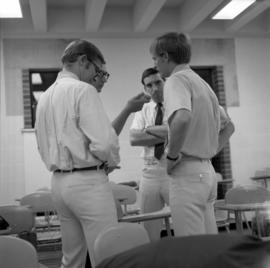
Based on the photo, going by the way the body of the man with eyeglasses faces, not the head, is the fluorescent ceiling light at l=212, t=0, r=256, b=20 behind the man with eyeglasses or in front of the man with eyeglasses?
in front

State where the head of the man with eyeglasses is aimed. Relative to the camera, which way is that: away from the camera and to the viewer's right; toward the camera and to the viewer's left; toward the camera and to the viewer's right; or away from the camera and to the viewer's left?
away from the camera and to the viewer's right

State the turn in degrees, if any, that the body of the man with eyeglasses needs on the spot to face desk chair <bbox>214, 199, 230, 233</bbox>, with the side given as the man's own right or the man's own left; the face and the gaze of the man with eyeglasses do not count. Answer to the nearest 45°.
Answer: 0° — they already face it

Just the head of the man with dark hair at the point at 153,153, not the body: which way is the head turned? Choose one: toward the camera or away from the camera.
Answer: toward the camera

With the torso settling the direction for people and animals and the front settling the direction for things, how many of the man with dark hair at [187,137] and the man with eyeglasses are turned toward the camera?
0

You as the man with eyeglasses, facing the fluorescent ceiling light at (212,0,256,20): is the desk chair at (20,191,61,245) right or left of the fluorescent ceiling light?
left

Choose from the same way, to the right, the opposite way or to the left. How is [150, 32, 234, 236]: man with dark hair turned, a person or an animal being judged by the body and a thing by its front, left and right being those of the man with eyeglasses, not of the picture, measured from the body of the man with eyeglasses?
to the left

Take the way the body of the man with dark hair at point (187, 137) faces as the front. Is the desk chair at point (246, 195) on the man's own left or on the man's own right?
on the man's own right

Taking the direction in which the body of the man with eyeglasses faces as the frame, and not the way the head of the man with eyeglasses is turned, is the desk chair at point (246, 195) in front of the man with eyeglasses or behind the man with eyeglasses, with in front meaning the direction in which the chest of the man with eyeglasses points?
in front

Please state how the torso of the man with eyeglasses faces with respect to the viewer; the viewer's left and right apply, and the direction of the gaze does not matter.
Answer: facing away from the viewer and to the right of the viewer

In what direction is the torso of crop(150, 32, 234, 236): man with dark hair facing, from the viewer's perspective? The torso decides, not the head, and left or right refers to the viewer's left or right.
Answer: facing away from the viewer and to the left of the viewer

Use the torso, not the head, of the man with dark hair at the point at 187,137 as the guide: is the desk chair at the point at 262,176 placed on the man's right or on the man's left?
on the man's right

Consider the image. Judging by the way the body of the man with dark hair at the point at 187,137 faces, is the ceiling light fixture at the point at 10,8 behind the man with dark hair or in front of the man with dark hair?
in front

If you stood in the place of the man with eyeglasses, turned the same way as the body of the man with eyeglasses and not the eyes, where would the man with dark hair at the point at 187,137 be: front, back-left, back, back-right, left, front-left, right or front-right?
front-right
